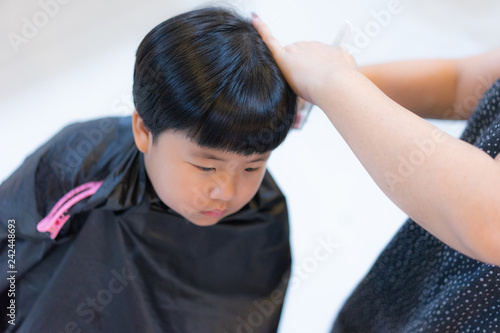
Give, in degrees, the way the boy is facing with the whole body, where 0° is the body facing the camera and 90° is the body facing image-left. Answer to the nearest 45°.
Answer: approximately 315°
